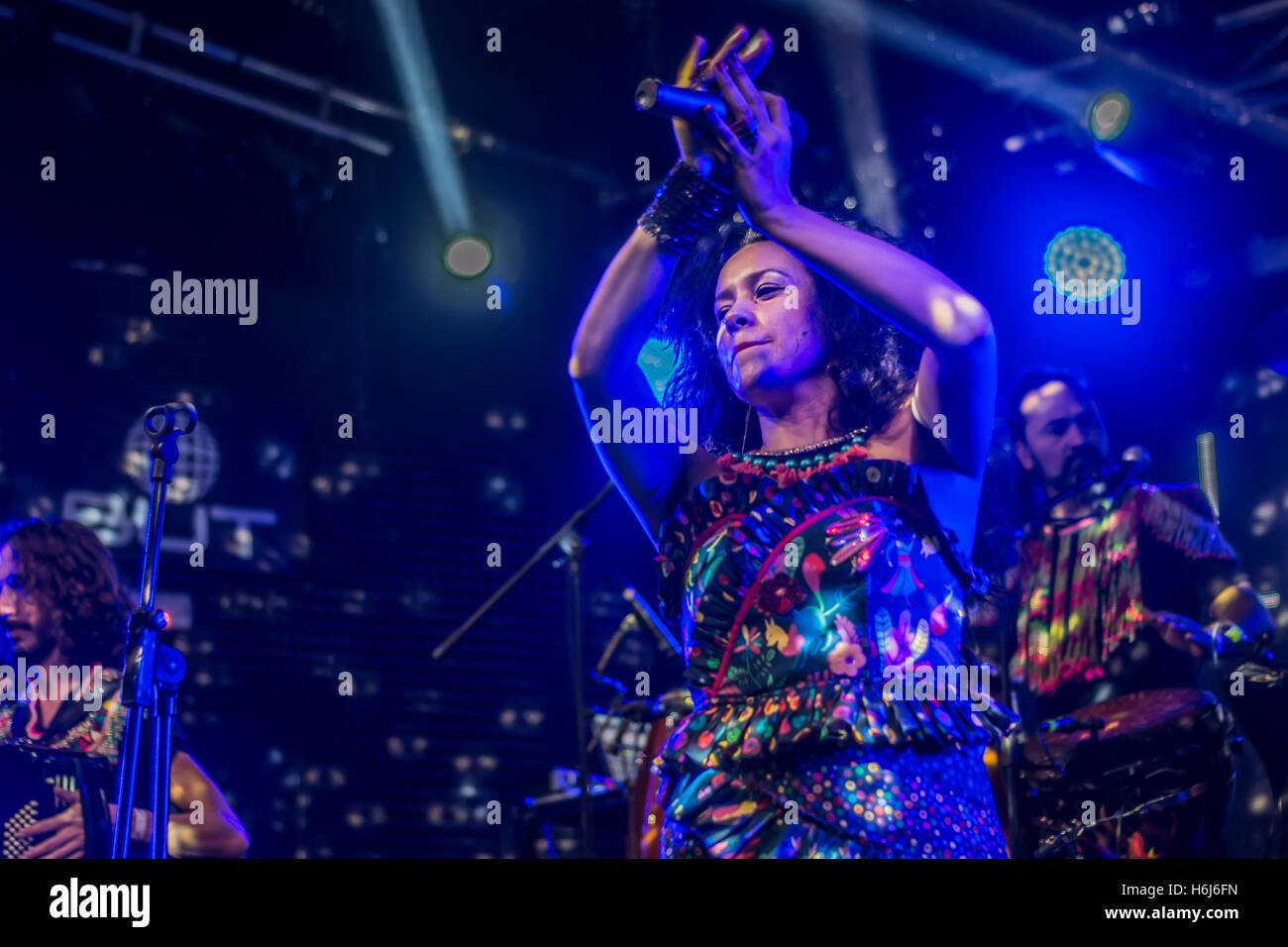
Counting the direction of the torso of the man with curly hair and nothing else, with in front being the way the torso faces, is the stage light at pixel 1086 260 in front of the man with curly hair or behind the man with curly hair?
behind

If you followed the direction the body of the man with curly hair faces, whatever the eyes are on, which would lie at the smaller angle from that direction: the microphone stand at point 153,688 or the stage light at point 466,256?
the microphone stand

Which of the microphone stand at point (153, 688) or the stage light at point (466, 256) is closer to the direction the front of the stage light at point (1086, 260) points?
the microphone stand

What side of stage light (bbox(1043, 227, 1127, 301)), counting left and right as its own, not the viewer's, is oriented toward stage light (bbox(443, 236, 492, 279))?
right

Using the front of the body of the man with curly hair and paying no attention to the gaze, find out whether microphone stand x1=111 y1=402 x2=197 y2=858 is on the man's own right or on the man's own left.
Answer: on the man's own left

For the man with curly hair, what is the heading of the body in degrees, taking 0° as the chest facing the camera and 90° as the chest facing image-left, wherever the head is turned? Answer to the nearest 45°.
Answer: approximately 45°

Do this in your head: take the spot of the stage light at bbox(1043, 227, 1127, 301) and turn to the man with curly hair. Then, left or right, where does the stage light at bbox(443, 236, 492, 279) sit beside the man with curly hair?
right
